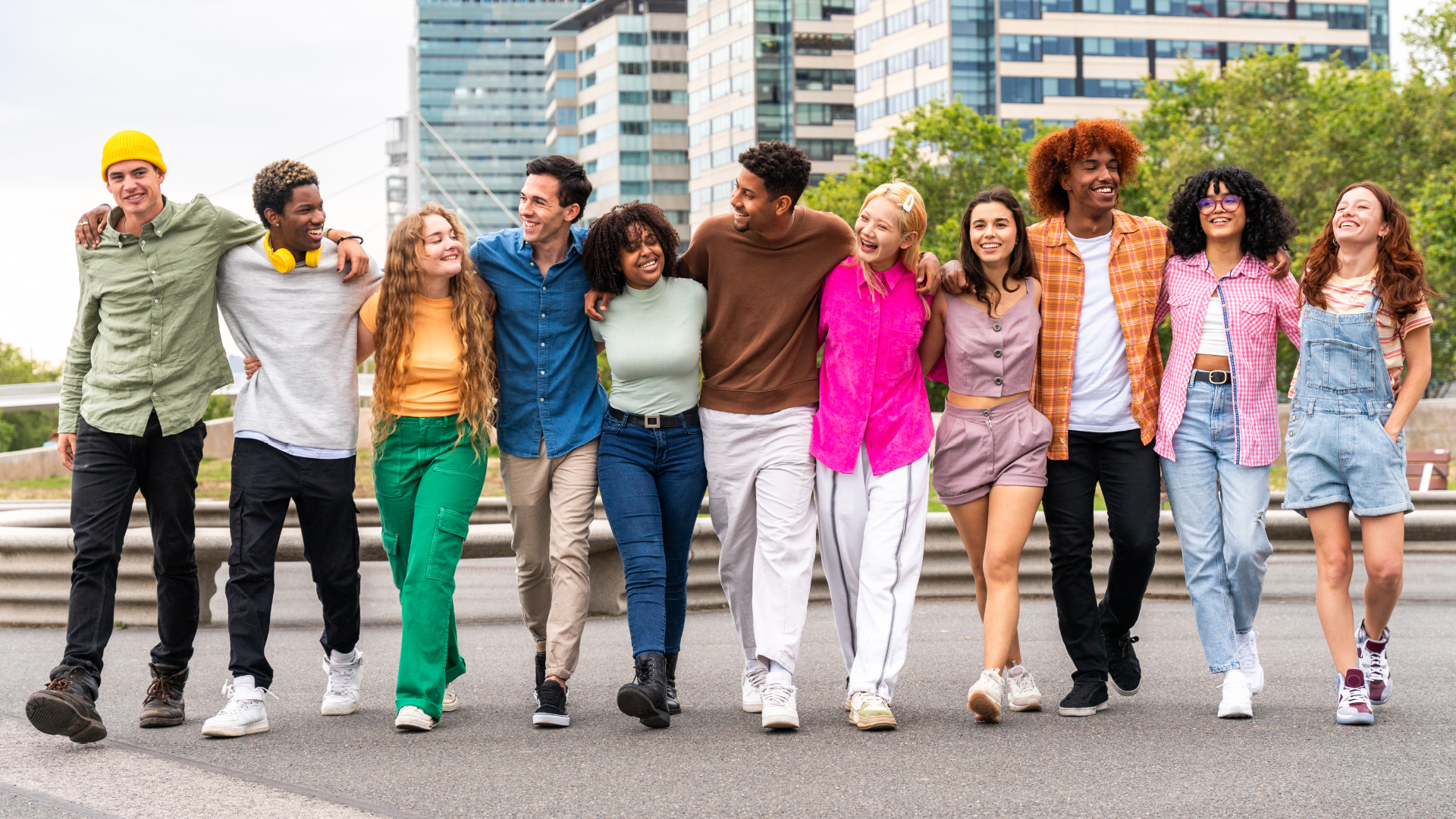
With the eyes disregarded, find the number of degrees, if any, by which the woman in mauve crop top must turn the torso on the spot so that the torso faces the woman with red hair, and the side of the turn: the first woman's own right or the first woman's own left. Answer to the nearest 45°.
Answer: approximately 90° to the first woman's own left

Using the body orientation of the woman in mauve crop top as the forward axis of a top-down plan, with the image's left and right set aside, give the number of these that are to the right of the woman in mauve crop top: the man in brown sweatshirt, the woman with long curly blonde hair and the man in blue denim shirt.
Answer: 3

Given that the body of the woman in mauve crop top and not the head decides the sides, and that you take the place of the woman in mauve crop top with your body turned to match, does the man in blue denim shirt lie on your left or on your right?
on your right

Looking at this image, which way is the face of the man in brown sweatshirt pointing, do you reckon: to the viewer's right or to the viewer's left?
to the viewer's left

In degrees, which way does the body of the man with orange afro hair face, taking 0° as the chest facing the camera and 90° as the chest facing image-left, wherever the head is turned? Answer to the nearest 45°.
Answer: approximately 0°

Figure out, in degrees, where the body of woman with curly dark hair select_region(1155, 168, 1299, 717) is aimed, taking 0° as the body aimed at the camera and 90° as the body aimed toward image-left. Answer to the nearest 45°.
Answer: approximately 0°

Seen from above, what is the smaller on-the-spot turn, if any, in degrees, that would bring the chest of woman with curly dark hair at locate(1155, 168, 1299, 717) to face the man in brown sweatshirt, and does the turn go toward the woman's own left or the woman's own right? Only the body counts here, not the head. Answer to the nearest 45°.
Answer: approximately 90° to the woman's own right
